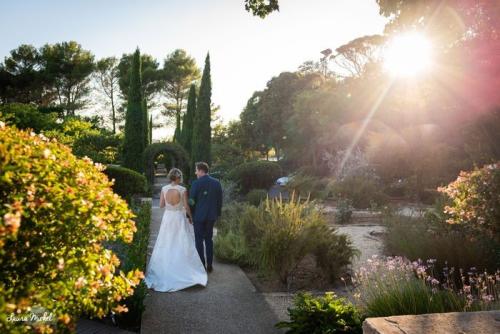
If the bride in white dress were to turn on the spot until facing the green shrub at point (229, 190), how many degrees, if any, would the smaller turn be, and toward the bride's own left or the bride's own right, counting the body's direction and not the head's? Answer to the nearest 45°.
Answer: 0° — they already face it

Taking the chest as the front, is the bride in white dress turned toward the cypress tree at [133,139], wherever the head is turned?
yes

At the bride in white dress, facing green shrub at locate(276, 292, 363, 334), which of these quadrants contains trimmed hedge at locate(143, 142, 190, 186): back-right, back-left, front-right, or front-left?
back-left

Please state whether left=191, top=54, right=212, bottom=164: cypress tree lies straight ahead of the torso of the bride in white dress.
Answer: yes

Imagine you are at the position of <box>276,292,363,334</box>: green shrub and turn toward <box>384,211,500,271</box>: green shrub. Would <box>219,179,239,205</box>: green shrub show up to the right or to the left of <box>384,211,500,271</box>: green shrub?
left

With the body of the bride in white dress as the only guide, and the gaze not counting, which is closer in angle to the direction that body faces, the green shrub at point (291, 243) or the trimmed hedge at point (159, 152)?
the trimmed hedge

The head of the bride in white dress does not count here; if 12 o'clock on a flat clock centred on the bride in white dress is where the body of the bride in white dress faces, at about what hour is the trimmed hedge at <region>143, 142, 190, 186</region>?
The trimmed hedge is roughly at 12 o'clock from the bride in white dress.

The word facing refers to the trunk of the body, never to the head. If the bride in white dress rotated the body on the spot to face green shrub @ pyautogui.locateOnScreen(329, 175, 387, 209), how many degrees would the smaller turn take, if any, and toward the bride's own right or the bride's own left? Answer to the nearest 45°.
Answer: approximately 45° to the bride's own right

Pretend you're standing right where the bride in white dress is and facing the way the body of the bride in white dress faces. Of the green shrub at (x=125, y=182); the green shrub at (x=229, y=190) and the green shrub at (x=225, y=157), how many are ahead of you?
3

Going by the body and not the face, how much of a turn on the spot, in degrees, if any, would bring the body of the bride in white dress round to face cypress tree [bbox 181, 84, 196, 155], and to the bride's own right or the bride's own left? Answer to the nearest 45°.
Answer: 0° — they already face it

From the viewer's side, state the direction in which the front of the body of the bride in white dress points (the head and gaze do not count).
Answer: away from the camera

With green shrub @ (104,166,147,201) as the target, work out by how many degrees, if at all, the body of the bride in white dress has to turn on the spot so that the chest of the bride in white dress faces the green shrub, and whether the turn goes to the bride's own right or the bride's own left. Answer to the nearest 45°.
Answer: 0° — they already face it

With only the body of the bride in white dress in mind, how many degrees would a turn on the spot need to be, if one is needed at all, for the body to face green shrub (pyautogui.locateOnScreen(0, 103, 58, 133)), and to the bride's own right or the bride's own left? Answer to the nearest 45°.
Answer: approximately 45° to the bride's own left

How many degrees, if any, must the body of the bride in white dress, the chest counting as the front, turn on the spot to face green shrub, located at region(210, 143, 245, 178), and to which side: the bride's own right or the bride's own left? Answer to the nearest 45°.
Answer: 0° — they already face it
